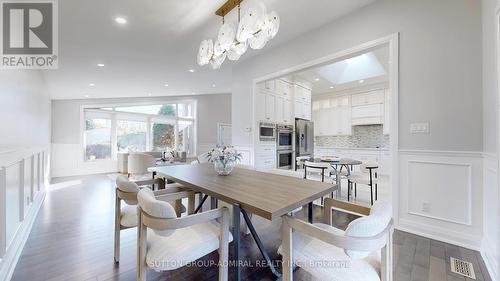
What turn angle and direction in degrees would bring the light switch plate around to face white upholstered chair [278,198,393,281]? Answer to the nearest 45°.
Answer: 0° — it already faces it

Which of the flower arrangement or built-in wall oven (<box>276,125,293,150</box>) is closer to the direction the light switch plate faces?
the flower arrangement

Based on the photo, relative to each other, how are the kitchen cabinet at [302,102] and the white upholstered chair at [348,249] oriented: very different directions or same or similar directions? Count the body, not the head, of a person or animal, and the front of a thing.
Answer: very different directions

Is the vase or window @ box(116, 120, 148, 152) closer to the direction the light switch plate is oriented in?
the vase

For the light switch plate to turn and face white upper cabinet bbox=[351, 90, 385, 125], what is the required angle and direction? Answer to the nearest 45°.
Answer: approximately 180°

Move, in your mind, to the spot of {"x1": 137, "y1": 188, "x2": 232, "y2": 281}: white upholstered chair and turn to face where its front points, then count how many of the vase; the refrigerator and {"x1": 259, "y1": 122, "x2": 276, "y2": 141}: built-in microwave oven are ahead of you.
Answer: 3

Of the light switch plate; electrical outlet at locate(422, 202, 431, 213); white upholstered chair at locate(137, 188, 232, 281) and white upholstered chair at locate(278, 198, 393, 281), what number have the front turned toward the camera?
2

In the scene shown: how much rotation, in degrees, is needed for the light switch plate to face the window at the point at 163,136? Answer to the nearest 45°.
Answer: approximately 90° to its right
